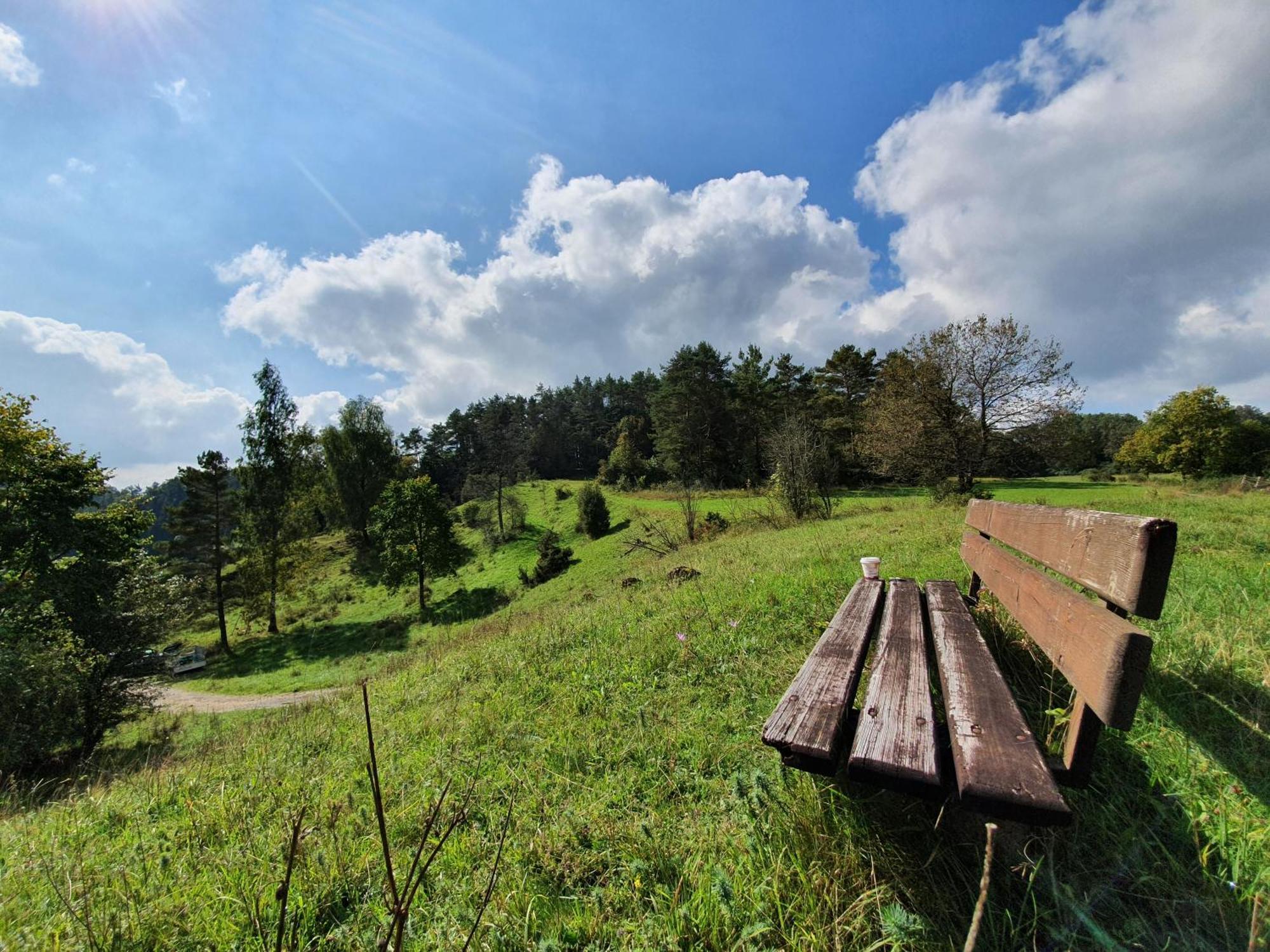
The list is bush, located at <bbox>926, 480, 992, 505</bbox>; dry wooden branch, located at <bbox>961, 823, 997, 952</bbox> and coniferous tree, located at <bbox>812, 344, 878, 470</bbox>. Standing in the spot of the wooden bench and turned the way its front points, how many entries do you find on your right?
2

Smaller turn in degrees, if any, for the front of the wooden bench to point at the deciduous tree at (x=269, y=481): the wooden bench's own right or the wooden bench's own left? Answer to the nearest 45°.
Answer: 0° — it already faces it

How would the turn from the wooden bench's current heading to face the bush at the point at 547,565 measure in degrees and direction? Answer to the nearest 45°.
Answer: approximately 45° to its right

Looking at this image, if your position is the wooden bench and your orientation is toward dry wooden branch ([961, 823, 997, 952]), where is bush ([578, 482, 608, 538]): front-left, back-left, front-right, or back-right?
back-right

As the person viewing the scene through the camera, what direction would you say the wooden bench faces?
facing to the left of the viewer

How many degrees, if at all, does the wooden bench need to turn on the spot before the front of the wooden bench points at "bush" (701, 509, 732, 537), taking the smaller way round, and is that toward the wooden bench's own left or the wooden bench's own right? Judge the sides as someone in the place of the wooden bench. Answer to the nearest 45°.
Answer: approximately 45° to the wooden bench's own right

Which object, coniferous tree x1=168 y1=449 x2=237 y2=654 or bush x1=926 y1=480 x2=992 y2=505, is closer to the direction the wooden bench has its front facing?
the coniferous tree

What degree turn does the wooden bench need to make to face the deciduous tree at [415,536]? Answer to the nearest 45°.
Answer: approximately 45° to its right

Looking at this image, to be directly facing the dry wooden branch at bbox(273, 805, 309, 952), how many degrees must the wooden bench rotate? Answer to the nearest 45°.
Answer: approximately 45° to its left

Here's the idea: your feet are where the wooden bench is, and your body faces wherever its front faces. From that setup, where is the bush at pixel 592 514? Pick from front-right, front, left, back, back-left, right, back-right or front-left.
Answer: front-right

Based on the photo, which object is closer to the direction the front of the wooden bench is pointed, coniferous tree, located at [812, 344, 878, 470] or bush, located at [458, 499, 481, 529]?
the bush

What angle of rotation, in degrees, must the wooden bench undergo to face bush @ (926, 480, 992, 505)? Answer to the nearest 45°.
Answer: approximately 90° to its right

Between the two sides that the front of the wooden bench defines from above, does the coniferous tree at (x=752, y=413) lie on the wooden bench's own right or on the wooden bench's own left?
on the wooden bench's own right

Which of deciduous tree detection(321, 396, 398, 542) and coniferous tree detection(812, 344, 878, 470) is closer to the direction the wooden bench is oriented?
the deciduous tree

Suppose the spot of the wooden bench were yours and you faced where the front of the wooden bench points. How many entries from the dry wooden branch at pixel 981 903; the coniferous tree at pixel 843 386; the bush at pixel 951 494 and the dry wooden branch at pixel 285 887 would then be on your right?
2
